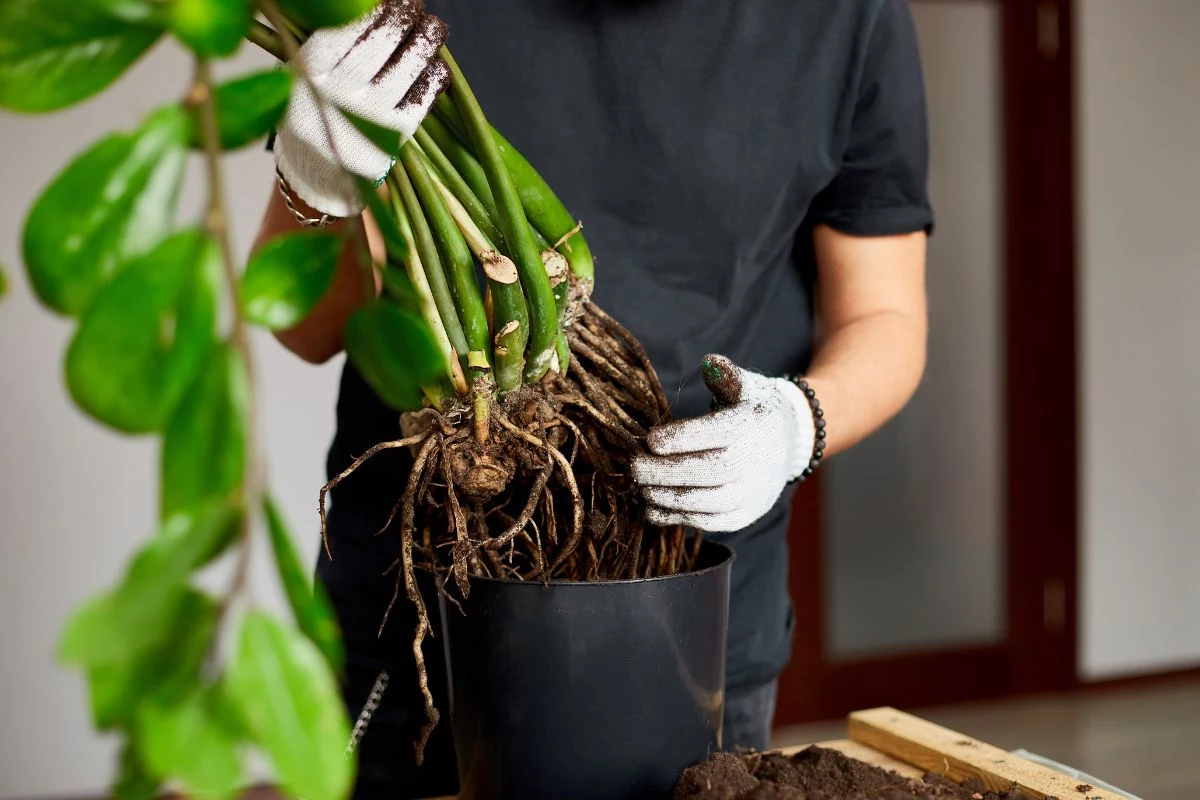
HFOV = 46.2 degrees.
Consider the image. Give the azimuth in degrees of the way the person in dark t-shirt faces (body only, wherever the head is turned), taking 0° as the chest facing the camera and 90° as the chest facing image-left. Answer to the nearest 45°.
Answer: approximately 0°

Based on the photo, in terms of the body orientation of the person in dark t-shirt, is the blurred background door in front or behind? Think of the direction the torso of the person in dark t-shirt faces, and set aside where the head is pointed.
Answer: behind
